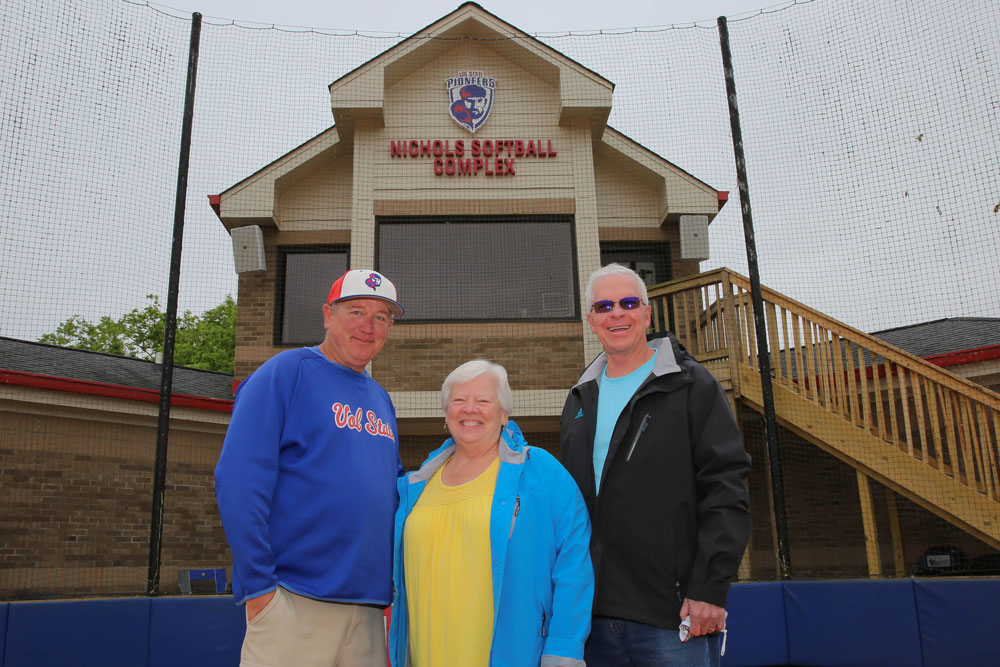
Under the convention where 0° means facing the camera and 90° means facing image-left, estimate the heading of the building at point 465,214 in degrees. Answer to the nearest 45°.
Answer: approximately 0°

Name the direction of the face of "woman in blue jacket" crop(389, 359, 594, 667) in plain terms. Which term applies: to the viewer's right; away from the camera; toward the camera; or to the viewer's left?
toward the camera

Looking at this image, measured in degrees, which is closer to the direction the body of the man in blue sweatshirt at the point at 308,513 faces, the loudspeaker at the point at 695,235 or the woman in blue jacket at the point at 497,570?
the woman in blue jacket

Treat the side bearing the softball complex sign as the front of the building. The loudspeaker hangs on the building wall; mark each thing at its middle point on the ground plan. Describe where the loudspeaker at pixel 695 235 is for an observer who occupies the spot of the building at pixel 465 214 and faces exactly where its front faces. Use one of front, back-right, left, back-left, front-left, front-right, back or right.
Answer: left

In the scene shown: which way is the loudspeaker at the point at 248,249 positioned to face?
toward the camera

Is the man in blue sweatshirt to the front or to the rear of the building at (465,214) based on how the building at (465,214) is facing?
to the front

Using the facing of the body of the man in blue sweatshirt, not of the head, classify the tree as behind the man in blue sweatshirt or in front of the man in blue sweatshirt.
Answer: behind

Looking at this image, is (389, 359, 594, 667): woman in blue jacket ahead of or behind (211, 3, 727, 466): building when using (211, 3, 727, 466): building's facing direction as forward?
ahead

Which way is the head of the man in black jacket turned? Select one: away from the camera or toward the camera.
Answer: toward the camera

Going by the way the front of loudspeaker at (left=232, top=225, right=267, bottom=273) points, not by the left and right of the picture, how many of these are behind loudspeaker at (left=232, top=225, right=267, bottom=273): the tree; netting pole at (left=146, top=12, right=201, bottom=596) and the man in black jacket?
1

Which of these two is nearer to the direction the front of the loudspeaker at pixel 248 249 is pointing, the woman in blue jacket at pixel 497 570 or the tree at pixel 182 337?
the woman in blue jacket

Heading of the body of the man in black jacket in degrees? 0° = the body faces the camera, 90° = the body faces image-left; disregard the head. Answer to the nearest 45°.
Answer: approximately 45°

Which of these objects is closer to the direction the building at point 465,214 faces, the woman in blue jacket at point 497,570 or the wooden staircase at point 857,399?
the woman in blue jacket

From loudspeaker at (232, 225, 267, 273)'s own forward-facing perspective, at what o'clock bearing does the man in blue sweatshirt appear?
The man in blue sweatshirt is roughly at 12 o'clock from the loudspeaker.

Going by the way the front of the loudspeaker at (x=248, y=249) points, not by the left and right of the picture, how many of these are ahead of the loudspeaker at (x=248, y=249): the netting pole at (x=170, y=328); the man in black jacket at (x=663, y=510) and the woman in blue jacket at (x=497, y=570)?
3
